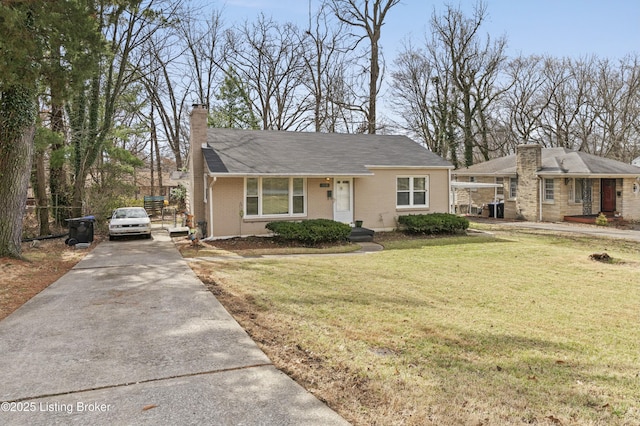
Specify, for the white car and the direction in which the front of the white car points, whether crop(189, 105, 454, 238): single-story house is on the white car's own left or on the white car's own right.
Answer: on the white car's own left

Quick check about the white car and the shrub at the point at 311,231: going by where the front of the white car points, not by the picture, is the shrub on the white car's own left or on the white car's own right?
on the white car's own left

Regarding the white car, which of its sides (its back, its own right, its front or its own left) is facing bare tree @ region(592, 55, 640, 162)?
left

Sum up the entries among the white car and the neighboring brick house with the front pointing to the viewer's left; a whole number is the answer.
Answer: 0

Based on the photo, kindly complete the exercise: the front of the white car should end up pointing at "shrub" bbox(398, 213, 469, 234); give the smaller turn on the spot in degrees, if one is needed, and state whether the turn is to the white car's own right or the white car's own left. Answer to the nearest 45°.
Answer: approximately 90° to the white car's own left

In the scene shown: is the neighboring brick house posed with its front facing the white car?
no

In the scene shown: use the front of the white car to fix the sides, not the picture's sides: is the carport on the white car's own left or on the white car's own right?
on the white car's own left

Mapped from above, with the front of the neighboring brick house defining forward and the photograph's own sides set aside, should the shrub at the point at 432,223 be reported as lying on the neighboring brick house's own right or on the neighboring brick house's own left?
on the neighboring brick house's own right

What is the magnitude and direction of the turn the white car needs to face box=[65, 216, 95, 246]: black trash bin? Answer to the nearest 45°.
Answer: approximately 45° to its right

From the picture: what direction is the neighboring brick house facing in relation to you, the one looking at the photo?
facing the viewer and to the right of the viewer

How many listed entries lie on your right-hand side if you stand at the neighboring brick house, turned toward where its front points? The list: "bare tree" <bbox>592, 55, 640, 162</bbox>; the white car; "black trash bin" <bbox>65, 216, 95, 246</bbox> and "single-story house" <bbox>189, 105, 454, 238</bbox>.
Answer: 3

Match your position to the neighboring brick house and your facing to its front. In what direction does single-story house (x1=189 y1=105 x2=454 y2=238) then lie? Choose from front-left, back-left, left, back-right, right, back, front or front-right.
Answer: right

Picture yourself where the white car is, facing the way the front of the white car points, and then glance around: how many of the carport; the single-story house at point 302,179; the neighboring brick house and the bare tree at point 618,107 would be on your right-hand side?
0

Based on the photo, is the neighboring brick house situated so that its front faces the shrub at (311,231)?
no

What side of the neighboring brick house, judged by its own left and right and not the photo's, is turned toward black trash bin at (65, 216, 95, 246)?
right

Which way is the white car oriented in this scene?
toward the camera

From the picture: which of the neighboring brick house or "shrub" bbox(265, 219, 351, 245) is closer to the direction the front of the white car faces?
the shrub

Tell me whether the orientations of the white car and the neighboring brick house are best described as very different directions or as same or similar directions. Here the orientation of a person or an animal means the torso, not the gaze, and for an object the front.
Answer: same or similar directions

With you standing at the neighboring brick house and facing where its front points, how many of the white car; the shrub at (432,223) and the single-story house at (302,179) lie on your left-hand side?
0
